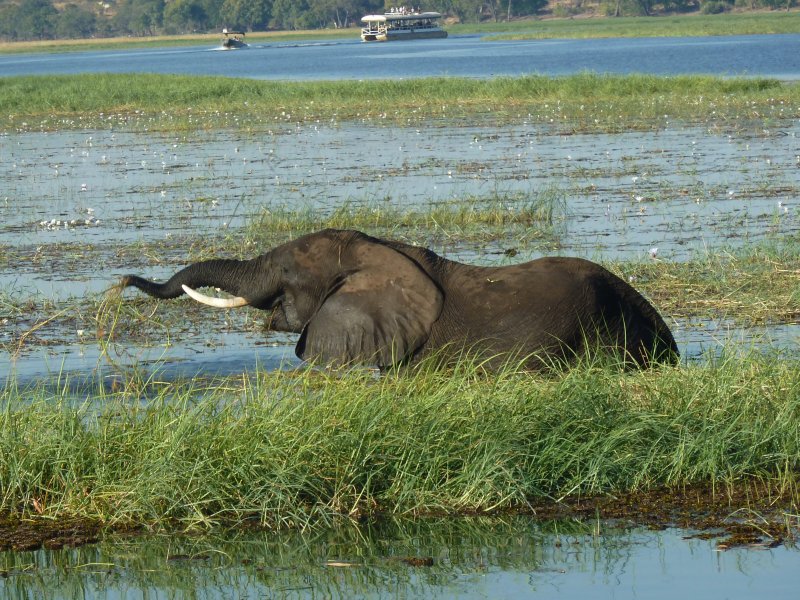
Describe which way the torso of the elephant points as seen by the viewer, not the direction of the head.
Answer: to the viewer's left
